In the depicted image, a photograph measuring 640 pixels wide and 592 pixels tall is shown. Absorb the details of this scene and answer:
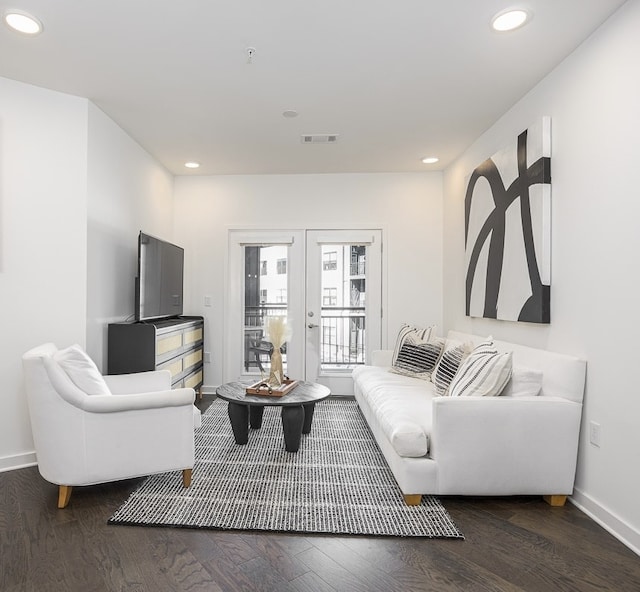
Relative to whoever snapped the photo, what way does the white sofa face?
facing to the left of the viewer

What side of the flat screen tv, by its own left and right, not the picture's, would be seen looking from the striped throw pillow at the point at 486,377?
front

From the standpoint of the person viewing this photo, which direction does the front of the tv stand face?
facing the viewer and to the right of the viewer

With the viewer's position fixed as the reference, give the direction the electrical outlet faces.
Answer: facing the viewer and to the left of the viewer

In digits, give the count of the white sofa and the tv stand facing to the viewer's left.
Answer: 1

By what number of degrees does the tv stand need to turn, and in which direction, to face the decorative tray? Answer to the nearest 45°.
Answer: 0° — it already faces it

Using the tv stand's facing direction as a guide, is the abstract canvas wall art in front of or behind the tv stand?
in front

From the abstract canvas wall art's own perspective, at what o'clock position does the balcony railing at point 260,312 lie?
The balcony railing is roughly at 2 o'clock from the abstract canvas wall art.

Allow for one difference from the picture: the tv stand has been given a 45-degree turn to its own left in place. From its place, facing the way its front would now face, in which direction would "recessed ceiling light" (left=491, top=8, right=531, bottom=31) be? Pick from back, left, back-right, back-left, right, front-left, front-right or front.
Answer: front-right

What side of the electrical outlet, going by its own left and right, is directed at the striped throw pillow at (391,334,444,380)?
right

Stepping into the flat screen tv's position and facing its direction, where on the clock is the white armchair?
The white armchair is roughly at 2 o'clock from the flat screen tv.
